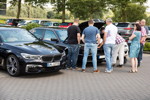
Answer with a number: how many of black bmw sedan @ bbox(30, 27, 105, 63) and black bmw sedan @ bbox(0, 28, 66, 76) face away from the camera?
0

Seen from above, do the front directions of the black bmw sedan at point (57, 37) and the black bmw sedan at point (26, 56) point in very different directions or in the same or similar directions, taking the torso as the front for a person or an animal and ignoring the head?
same or similar directions

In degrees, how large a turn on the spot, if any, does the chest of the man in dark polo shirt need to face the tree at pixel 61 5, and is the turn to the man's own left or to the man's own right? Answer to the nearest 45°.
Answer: approximately 45° to the man's own left

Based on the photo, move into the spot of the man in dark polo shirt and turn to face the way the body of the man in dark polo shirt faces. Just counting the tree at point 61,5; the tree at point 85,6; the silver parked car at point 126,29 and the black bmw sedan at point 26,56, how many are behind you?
1

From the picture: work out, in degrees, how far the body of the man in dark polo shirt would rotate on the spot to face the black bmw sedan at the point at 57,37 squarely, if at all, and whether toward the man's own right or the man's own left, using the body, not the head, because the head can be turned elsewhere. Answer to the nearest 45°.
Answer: approximately 90° to the man's own left

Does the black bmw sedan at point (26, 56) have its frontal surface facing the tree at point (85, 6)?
no

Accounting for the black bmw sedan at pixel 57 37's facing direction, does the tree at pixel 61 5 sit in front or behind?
behind

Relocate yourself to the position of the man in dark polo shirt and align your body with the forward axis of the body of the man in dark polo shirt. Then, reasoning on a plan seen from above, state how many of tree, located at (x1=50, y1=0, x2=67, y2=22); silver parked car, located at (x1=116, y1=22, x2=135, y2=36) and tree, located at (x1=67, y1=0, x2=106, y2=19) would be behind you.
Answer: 0

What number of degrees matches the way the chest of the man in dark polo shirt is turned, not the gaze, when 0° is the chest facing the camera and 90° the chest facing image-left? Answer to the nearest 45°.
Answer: approximately 225°
